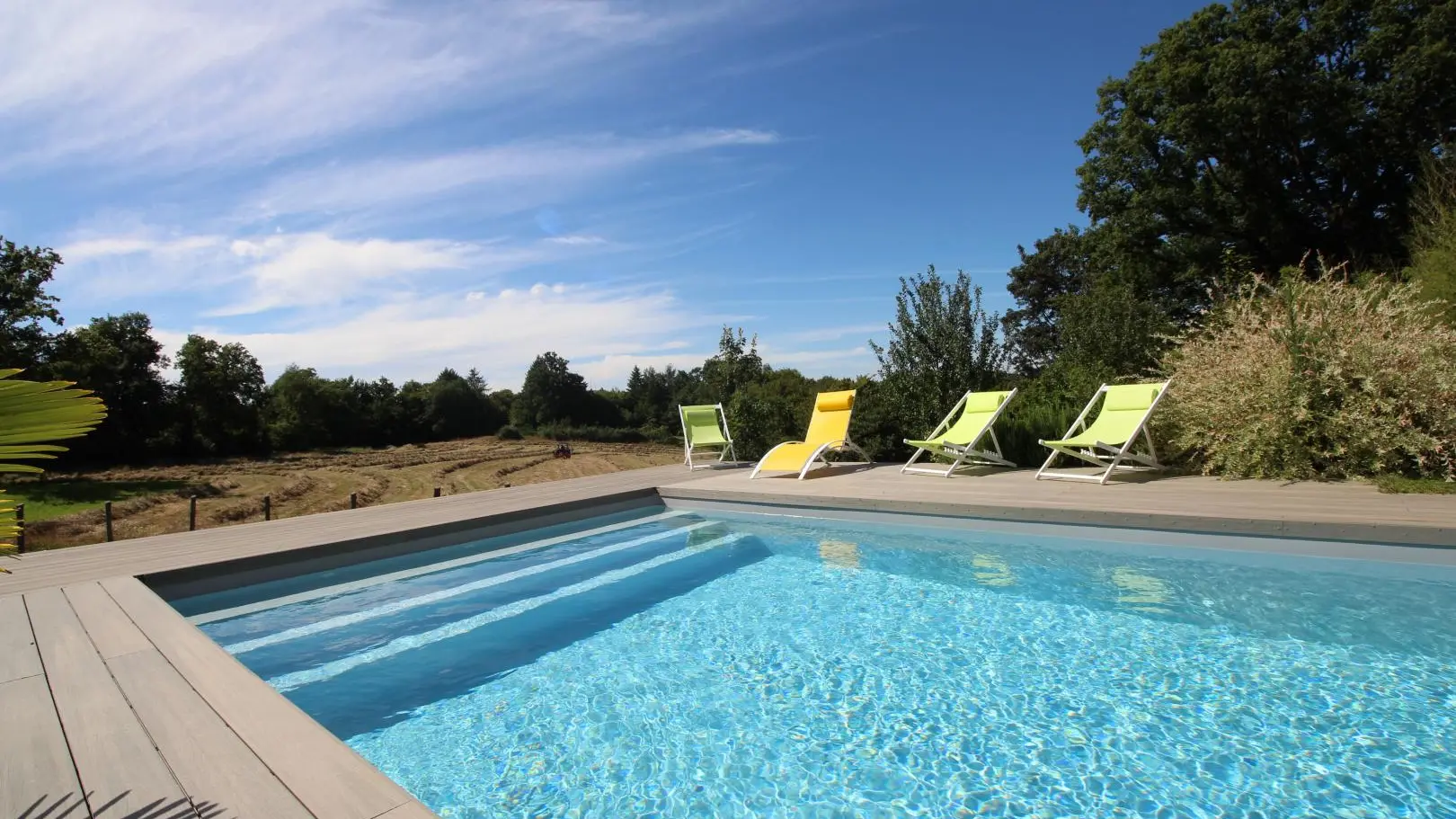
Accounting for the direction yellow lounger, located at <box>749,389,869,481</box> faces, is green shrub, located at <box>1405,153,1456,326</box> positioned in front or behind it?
behind

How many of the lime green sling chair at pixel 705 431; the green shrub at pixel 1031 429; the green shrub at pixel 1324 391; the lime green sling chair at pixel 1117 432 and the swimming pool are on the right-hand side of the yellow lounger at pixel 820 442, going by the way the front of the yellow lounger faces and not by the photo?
1

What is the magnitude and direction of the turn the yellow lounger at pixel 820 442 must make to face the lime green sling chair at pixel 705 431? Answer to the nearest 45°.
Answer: approximately 90° to its right

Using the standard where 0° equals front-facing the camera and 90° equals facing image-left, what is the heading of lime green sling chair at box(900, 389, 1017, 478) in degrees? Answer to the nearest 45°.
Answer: approximately 45°

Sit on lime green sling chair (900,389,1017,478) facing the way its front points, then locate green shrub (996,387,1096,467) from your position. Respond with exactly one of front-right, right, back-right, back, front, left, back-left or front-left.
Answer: back

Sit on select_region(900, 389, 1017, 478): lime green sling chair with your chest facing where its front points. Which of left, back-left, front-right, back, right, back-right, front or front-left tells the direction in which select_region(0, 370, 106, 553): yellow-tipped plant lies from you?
front-left

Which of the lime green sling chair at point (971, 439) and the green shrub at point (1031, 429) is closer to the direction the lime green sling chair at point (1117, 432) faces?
the lime green sling chair

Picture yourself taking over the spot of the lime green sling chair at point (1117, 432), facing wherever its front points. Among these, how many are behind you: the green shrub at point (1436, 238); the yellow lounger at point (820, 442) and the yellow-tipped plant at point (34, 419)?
1

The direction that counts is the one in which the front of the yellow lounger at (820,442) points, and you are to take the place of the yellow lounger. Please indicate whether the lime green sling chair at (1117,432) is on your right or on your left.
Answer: on your left

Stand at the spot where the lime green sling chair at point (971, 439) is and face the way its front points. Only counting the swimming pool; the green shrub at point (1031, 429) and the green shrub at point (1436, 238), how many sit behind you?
2

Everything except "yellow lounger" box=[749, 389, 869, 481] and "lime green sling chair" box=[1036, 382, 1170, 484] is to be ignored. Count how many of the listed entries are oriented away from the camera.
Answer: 0

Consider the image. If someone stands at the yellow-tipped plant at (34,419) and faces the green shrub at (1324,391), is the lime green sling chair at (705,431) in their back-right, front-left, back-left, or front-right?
front-left

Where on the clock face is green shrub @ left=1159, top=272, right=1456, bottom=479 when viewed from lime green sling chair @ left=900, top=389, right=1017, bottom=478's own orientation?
The green shrub is roughly at 8 o'clock from the lime green sling chair.

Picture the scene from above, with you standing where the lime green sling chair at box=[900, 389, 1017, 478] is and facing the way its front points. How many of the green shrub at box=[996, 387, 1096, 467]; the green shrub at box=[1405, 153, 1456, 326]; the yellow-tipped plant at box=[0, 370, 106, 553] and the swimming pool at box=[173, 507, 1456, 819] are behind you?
2
